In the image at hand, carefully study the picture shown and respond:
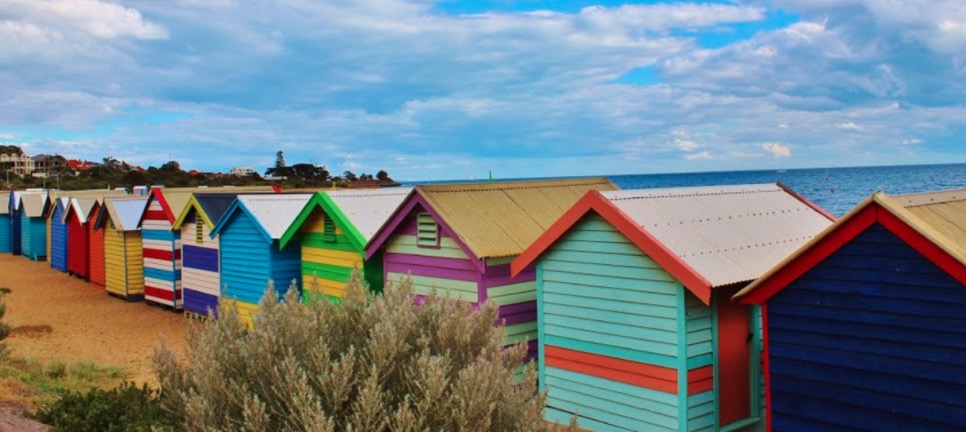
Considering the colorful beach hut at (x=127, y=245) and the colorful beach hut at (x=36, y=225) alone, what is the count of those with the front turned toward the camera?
0

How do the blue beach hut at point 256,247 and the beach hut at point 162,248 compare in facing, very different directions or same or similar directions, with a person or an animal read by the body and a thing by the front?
same or similar directions
